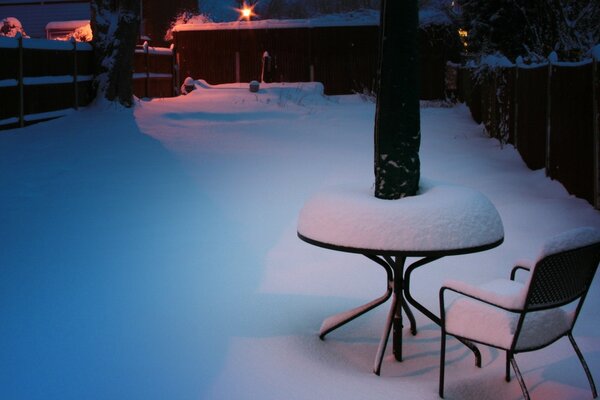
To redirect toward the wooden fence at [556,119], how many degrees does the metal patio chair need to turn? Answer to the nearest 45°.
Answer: approximately 45° to its right

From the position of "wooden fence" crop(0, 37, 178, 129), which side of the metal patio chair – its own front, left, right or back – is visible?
front

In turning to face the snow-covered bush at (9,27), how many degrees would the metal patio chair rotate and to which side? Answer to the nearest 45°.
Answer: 0° — it already faces it

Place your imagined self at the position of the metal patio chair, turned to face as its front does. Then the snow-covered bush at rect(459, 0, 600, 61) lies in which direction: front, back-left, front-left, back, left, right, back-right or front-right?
front-right

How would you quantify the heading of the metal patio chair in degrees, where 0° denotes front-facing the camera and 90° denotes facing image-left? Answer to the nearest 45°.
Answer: approximately 135°
